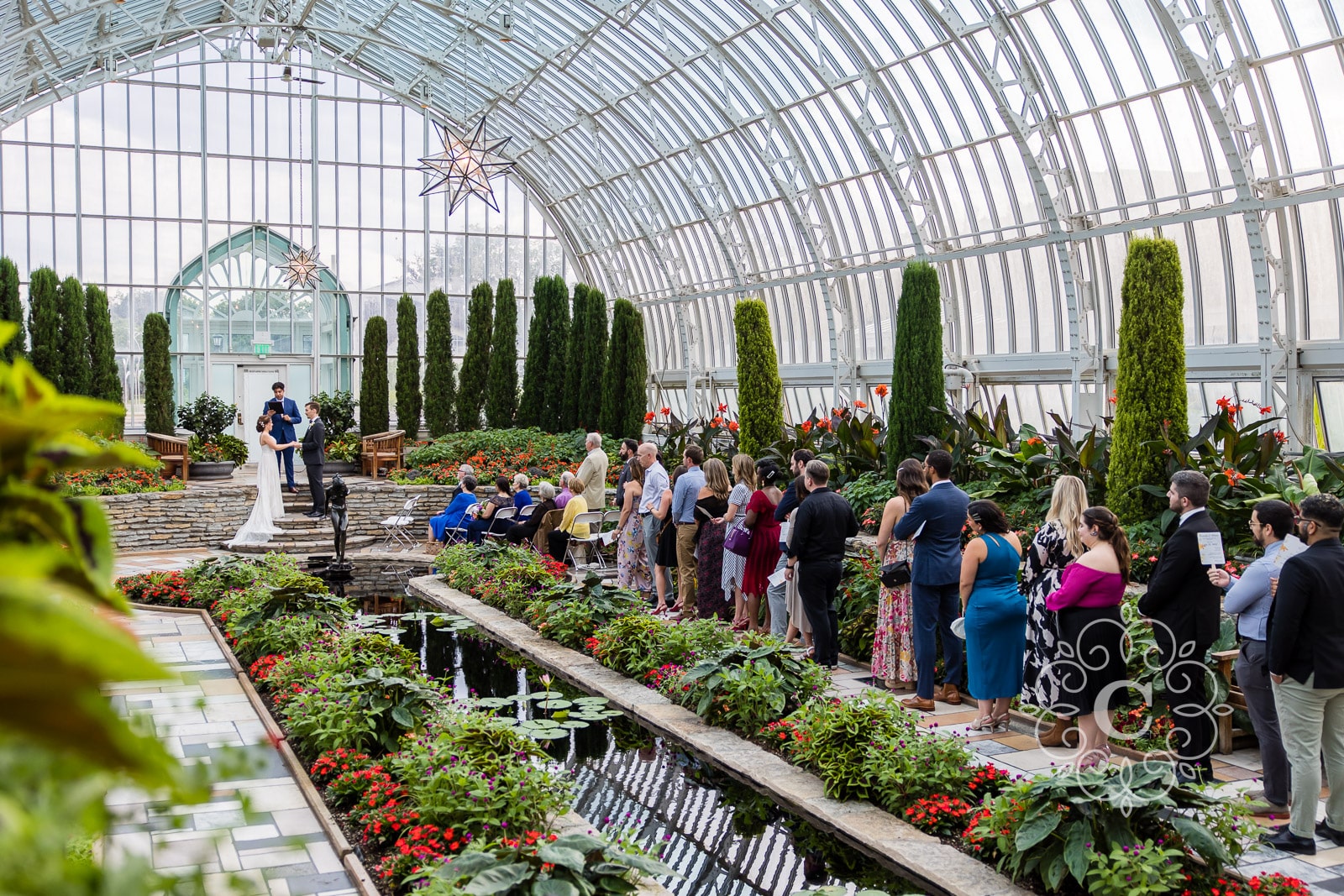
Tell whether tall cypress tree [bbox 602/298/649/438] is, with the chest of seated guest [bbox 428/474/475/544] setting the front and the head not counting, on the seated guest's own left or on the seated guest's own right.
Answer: on the seated guest's own right

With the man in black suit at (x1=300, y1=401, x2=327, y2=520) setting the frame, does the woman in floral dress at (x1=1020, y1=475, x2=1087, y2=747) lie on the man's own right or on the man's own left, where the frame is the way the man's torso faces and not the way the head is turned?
on the man's own left

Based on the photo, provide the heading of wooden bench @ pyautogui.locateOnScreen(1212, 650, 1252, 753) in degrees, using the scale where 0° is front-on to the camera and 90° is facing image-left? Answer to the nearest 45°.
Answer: approximately 45°

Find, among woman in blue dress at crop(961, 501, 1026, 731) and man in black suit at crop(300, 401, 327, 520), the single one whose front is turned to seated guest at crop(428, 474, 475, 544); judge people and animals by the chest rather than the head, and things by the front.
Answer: the woman in blue dress

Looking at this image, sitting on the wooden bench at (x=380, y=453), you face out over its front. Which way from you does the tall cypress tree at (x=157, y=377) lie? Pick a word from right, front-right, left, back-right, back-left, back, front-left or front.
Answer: right

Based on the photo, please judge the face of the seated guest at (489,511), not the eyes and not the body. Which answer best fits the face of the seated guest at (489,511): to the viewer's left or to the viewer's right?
to the viewer's left

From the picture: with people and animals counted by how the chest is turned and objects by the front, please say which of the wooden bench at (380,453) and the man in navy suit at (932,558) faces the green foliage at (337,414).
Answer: the man in navy suit

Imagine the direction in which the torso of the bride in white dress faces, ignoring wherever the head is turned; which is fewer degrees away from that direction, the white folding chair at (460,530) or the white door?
the white folding chair

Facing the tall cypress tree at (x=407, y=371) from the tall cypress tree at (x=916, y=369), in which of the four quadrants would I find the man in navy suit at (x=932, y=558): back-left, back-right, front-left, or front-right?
back-left

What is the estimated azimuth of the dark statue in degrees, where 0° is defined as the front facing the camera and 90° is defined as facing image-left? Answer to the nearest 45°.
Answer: approximately 0°

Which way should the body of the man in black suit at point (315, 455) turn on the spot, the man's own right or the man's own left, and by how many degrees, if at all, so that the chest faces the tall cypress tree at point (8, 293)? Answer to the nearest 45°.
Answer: approximately 45° to the man's own right

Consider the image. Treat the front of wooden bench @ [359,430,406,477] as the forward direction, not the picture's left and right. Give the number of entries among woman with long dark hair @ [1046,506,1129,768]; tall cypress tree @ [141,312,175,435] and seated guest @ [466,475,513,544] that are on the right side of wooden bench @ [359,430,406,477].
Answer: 1

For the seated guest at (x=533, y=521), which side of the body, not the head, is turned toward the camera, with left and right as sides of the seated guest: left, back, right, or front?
left

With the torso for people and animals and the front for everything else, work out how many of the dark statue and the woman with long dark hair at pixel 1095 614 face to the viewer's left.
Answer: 1

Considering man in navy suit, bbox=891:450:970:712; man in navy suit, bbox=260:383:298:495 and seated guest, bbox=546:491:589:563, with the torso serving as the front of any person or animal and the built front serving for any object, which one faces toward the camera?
man in navy suit, bbox=260:383:298:495

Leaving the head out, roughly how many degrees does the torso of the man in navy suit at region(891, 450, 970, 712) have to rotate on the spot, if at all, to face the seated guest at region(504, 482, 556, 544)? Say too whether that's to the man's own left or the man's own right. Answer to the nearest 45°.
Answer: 0° — they already face them

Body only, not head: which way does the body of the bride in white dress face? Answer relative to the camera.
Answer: to the viewer's right

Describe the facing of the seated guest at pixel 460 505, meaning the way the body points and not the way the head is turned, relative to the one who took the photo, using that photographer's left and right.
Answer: facing to the left of the viewer

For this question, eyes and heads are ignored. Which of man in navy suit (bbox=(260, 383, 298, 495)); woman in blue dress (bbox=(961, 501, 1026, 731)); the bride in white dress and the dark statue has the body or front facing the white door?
the woman in blue dress

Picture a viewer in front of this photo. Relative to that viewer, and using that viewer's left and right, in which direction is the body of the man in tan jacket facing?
facing away from the viewer and to the left of the viewer

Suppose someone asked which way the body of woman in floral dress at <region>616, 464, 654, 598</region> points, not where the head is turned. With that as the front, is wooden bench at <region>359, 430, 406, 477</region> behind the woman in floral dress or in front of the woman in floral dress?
in front
